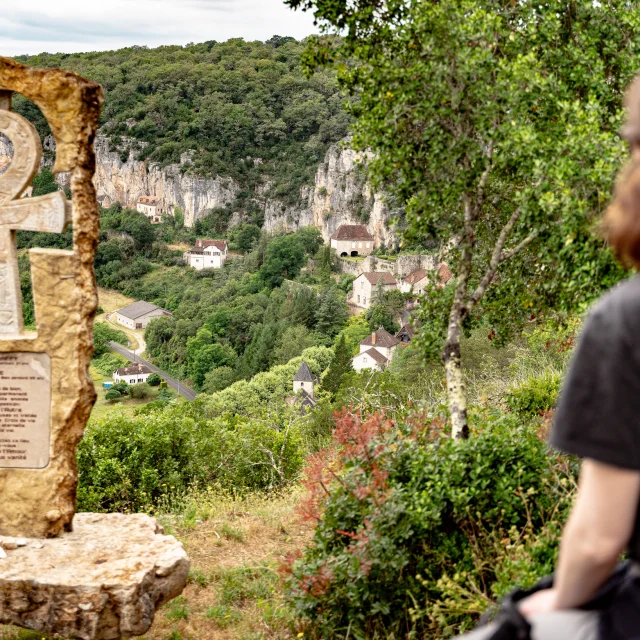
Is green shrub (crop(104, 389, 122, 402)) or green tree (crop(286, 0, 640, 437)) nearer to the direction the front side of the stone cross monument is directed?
the green tree

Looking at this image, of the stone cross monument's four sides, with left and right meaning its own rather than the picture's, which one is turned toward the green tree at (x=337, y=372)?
back

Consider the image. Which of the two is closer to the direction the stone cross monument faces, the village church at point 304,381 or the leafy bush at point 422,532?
the leafy bush

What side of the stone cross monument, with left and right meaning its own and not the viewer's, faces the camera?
front

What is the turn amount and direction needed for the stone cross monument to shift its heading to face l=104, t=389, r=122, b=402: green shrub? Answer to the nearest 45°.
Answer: approximately 180°

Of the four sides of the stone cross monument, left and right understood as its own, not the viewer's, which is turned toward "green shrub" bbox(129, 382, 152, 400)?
back

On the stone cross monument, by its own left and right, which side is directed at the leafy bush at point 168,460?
back

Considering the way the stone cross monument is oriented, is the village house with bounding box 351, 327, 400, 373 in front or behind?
behind

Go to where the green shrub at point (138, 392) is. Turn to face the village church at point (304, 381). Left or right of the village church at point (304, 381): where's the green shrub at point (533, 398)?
right

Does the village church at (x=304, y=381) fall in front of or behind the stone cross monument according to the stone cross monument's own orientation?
behind

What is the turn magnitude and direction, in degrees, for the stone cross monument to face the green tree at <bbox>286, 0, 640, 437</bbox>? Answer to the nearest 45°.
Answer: approximately 90° to its left
